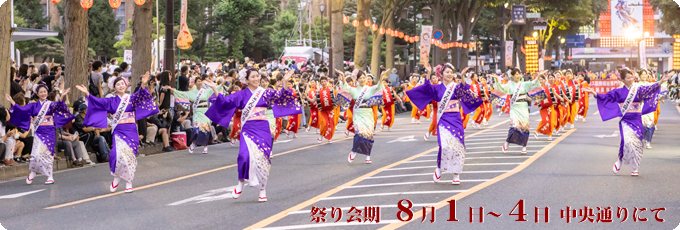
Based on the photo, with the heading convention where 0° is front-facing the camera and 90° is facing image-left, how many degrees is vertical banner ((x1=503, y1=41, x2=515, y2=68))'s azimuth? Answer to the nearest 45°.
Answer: approximately 0°

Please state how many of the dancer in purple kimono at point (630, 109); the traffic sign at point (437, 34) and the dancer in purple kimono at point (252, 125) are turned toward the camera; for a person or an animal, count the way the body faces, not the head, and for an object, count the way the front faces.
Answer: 3

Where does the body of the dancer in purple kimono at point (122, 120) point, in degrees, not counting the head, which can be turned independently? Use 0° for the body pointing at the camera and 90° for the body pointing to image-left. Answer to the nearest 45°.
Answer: approximately 0°

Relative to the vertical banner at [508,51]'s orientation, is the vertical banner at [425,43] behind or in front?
in front

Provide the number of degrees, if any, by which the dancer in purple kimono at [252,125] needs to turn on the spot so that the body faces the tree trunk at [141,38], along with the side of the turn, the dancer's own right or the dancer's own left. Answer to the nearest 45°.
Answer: approximately 180°

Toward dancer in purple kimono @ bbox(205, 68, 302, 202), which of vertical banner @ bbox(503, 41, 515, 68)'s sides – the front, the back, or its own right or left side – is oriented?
front
